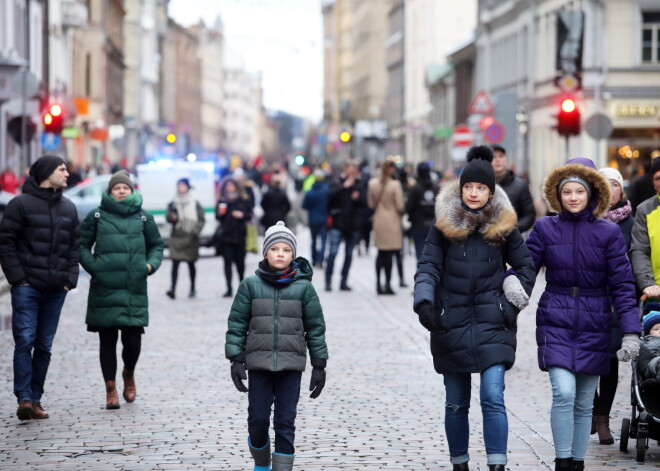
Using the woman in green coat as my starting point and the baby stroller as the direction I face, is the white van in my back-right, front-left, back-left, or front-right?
back-left

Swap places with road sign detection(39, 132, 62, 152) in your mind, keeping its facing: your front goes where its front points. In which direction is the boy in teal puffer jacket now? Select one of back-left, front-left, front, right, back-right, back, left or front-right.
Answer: front

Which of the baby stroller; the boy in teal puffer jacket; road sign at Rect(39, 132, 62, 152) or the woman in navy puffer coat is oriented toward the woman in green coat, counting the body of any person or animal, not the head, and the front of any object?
the road sign

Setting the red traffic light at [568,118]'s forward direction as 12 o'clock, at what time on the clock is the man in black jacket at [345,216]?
The man in black jacket is roughly at 2 o'clock from the red traffic light.

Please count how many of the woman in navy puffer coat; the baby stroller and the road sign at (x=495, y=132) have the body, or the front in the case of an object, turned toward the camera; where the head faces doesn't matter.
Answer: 3

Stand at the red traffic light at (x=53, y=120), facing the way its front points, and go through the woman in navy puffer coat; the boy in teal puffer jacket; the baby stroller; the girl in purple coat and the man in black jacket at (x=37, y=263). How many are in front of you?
5

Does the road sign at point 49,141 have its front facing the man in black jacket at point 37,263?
yes

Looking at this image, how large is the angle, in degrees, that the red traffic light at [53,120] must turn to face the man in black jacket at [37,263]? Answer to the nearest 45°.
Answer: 0° — it already faces them

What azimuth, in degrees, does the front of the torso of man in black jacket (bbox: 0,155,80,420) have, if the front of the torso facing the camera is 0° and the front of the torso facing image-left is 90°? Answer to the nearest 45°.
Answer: approximately 315°

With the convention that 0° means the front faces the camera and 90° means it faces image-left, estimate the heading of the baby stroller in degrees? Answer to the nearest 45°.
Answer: approximately 0°

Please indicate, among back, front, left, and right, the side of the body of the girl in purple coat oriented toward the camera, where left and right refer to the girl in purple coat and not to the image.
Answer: front

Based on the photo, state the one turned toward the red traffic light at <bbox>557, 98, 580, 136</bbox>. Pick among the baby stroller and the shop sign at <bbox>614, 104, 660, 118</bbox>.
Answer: the shop sign

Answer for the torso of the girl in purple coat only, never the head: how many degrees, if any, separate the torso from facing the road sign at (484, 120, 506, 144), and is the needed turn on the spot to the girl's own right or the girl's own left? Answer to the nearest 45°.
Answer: approximately 180°

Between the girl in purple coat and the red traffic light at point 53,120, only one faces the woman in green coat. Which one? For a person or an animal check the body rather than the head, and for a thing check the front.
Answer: the red traffic light
